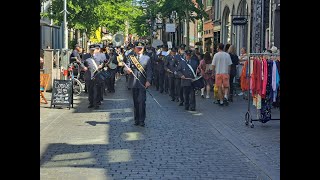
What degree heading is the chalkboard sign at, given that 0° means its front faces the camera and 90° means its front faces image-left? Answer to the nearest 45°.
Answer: approximately 0°

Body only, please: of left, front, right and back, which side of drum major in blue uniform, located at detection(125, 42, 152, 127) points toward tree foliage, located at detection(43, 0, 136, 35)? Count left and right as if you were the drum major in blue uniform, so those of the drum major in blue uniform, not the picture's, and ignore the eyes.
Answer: back

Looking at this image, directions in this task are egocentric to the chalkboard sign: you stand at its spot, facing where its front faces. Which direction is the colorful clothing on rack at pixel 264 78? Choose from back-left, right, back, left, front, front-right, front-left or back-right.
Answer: front-left

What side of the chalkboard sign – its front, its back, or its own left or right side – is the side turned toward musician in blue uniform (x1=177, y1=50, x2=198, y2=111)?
left

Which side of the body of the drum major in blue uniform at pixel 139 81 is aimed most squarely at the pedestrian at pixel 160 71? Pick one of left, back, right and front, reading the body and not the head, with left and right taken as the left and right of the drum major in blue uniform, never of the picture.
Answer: back

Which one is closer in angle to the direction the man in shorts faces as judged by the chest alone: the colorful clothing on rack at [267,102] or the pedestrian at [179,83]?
the pedestrian

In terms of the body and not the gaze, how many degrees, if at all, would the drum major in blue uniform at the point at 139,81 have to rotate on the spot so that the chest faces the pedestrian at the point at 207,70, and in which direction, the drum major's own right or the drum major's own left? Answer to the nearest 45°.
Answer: approximately 180°

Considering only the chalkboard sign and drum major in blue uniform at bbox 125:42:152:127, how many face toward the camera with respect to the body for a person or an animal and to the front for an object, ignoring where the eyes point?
2
